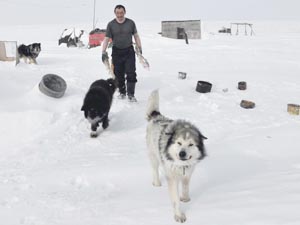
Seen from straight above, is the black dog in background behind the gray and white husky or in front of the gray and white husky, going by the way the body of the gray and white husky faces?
behind

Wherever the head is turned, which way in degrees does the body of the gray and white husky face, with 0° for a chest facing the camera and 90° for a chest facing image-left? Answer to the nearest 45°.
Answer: approximately 315°

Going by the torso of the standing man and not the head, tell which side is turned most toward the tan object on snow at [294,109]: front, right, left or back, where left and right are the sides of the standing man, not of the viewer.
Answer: left

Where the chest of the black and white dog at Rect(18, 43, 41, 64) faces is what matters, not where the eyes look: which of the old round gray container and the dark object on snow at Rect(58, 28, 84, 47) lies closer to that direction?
the old round gray container

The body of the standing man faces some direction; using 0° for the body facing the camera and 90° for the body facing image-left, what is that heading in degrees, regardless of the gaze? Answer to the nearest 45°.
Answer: approximately 0°

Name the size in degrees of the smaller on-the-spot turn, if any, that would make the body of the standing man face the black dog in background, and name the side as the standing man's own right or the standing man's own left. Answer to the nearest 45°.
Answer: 0° — they already face it

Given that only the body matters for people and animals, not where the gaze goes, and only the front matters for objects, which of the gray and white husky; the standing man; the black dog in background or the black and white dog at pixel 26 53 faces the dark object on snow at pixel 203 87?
the black and white dog

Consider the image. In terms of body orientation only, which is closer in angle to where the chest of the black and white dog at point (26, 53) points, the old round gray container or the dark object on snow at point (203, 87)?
the dark object on snow

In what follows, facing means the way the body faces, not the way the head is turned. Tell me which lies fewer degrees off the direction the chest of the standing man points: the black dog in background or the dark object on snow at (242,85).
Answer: the black dog in background

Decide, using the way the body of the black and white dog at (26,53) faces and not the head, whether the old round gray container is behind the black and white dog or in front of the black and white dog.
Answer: in front

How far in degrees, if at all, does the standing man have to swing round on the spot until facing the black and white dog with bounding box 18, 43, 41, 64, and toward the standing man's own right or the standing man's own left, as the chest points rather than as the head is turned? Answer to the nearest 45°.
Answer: approximately 135° to the standing man's own right

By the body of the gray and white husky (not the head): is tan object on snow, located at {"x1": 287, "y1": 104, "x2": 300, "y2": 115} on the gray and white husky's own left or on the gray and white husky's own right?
on the gray and white husky's own left

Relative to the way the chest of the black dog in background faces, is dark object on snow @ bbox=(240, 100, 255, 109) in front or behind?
behind

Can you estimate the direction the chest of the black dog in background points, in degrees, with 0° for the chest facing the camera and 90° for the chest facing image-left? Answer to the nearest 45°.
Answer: approximately 45°

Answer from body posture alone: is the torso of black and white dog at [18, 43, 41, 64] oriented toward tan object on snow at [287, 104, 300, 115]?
yes
